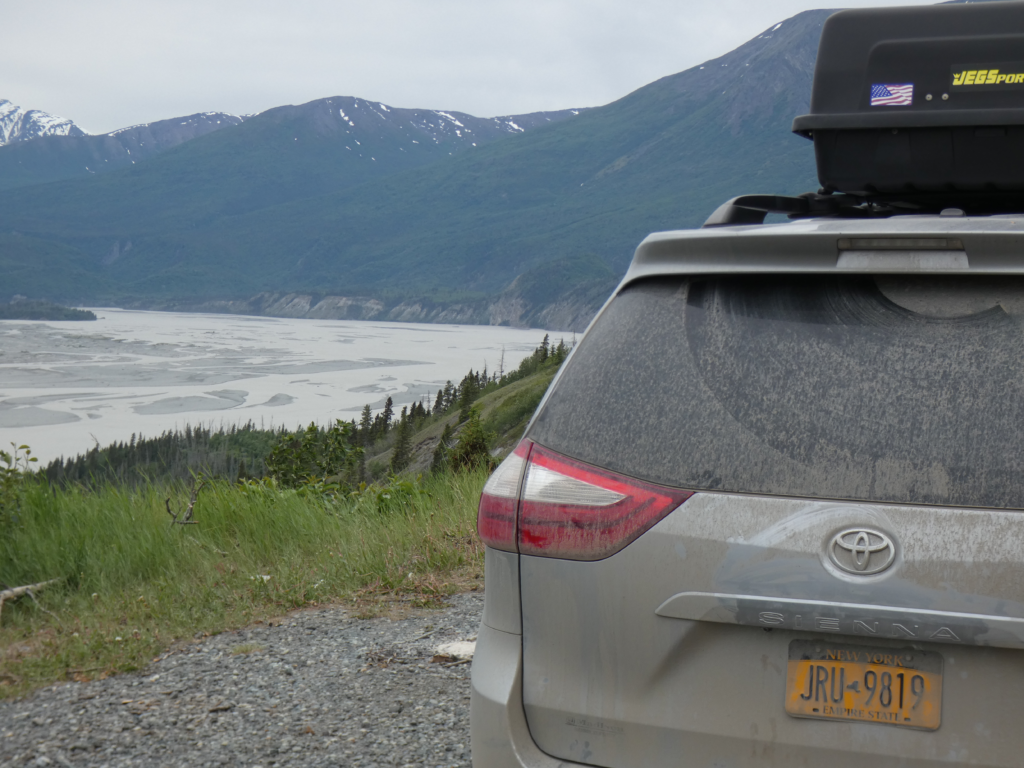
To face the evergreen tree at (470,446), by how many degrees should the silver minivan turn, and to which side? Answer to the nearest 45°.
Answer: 0° — it already faces it

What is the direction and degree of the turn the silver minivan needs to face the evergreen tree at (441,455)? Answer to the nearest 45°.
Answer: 0° — it already faces it

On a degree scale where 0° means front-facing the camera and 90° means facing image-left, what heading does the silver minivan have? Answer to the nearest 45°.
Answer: approximately 180°
